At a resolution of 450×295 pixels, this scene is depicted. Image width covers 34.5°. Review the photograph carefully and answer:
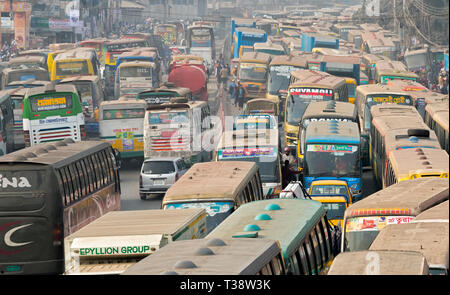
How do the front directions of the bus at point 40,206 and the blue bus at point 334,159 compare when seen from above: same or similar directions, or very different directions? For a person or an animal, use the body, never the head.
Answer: very different directions

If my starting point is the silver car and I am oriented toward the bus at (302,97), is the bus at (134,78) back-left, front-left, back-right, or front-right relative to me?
front-left

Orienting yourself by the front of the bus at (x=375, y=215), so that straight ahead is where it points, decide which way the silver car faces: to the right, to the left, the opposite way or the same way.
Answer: the opposite way

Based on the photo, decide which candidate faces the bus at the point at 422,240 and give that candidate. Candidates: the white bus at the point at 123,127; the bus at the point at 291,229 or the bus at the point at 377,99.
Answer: the bus at the point at 377,99

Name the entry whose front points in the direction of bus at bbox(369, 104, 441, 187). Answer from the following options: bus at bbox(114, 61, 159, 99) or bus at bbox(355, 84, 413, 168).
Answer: bus at bbox(355, 84, 413, 168)

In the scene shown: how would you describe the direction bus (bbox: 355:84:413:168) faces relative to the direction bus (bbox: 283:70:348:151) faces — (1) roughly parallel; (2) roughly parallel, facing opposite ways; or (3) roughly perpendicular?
roughly parallel

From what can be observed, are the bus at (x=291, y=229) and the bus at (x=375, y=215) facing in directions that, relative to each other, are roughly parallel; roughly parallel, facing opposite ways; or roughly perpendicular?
roughly parallel

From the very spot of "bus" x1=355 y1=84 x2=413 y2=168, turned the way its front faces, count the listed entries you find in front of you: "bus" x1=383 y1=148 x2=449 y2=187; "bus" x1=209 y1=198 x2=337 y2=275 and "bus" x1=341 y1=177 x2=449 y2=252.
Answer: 3

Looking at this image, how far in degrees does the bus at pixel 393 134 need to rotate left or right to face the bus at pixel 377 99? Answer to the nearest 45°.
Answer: approximately 135° to its left

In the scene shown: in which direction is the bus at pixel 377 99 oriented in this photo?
toward the camera
